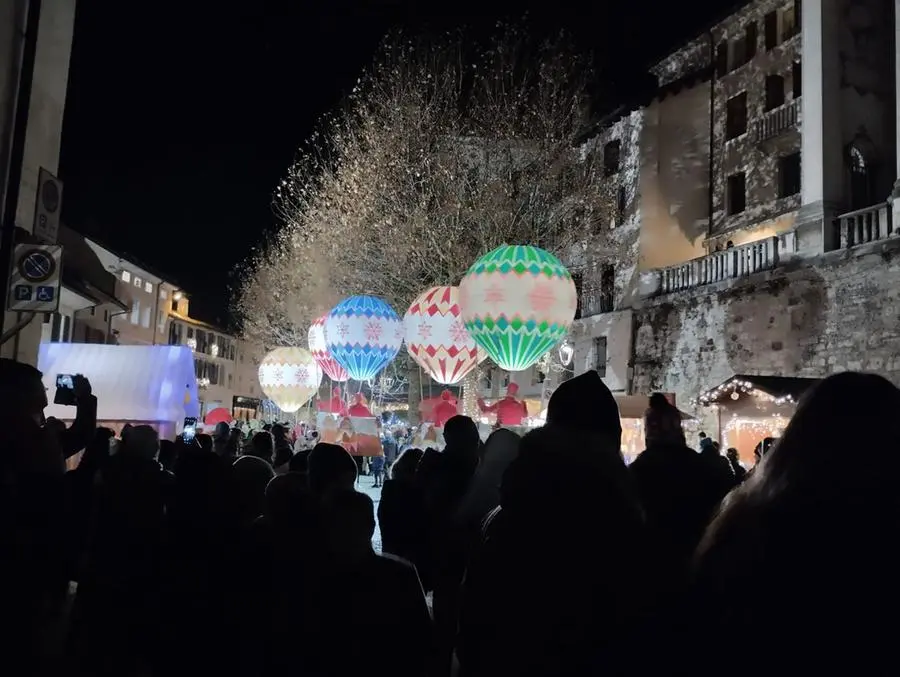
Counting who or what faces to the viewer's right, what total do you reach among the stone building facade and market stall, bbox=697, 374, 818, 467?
0

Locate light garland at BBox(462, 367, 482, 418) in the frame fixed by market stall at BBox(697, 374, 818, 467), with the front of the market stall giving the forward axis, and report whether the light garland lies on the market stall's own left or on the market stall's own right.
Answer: on the market stall's own right

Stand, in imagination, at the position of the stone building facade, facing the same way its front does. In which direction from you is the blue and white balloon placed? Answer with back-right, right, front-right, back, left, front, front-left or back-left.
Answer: front

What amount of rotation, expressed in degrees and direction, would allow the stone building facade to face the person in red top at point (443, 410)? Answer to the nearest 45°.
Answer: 0° — it already faces them

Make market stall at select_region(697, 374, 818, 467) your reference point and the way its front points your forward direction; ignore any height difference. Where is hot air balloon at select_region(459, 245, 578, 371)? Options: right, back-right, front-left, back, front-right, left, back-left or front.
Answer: front

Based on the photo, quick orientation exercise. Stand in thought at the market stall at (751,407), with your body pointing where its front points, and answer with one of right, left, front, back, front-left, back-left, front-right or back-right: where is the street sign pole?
front

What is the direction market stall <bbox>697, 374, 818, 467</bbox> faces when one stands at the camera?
facing the viewer and to the left of the viewer

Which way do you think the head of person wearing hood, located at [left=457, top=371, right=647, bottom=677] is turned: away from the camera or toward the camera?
away from the camera

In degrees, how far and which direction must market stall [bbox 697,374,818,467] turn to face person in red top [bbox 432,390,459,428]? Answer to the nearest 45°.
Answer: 0° — it already faces them
